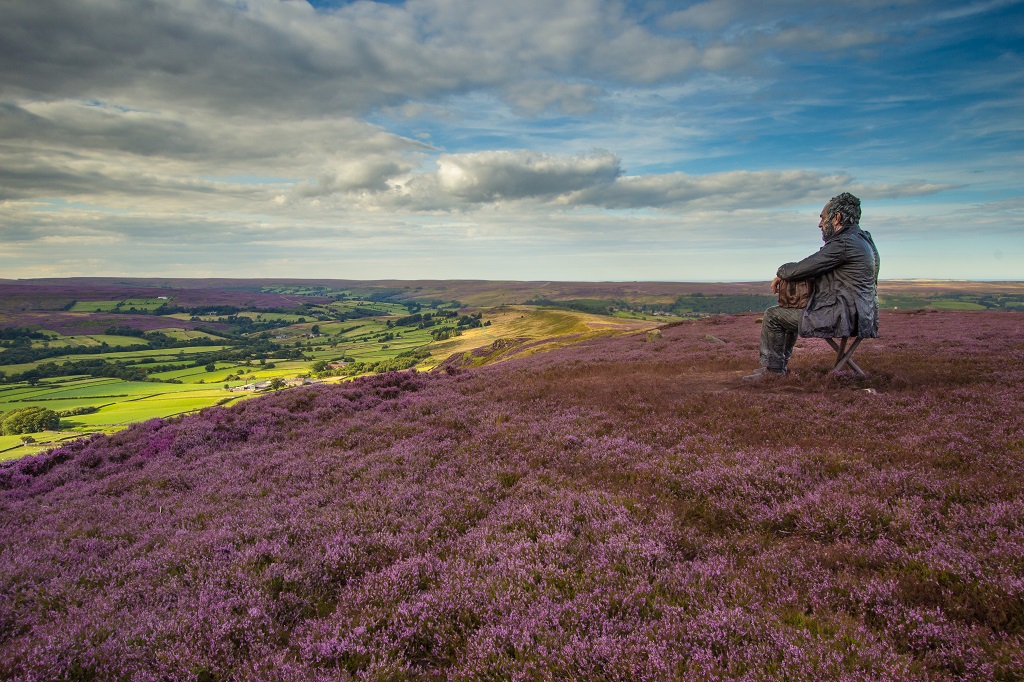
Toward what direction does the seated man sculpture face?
to the viewer's left
